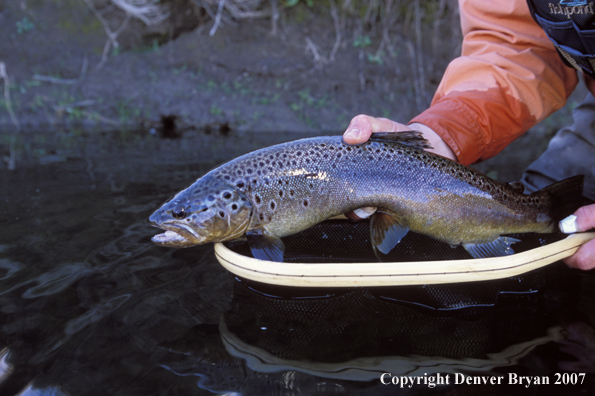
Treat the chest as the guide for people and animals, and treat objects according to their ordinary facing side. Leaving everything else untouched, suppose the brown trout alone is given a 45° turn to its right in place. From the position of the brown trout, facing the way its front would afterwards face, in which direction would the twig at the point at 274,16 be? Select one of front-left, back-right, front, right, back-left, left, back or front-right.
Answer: front-right

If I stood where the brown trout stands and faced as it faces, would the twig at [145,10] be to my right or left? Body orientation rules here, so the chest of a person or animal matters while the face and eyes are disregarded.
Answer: on my right

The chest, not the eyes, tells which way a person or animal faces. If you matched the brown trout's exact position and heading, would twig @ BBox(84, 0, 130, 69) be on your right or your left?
on your right

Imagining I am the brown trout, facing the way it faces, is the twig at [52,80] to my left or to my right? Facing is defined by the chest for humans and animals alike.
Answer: on my right

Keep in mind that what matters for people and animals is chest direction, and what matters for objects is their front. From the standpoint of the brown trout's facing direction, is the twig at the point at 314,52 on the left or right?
on its right

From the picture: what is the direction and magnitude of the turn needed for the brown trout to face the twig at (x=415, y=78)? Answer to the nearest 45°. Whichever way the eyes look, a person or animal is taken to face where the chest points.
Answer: approximately 90° to its right

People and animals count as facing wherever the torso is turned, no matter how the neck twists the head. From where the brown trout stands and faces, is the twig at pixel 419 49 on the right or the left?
on its right

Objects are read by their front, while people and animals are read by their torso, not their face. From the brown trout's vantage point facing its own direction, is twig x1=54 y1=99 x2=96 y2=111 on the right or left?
on its right

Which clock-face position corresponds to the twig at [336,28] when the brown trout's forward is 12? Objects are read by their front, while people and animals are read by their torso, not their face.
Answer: The twig is roughly at 3 o'clock from the brown trout.

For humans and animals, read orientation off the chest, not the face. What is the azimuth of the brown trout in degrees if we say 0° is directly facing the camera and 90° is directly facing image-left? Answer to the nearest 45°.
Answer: approximately 90°

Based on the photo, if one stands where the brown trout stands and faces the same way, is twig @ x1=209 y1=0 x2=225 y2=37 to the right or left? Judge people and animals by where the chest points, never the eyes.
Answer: on its right
